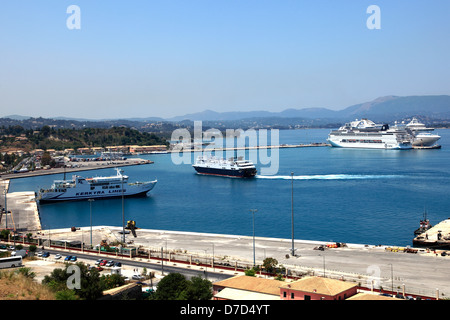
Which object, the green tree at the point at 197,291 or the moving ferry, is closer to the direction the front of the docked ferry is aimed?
the moving ferry

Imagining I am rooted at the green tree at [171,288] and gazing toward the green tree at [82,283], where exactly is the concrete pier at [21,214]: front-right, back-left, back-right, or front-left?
front-right

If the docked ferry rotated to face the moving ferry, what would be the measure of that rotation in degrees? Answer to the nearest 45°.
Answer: approximately 45° to its left

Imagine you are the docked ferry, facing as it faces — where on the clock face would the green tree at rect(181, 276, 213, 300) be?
The green tree is roughly at 3 o'clock from the docked ferry.

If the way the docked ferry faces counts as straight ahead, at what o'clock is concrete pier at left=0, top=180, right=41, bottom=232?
The concrete pier is roughly at 4 o'clock from the docked ferry.

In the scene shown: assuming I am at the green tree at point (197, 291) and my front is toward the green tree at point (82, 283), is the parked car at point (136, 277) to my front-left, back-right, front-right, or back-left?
front-right

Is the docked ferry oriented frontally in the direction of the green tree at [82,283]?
no

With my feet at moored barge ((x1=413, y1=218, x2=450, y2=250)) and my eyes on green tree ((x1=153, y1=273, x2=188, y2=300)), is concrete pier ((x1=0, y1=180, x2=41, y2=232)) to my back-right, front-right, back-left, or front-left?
front-right

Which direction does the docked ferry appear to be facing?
to the viewer's right

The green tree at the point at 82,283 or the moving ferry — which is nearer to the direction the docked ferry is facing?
the moving ferry

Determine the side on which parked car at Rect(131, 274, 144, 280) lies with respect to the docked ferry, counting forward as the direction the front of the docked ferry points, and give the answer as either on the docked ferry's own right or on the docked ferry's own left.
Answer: on the docked ferry's own right

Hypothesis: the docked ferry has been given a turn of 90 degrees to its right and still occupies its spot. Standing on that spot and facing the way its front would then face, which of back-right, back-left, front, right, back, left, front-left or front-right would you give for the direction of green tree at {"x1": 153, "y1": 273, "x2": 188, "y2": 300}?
front
